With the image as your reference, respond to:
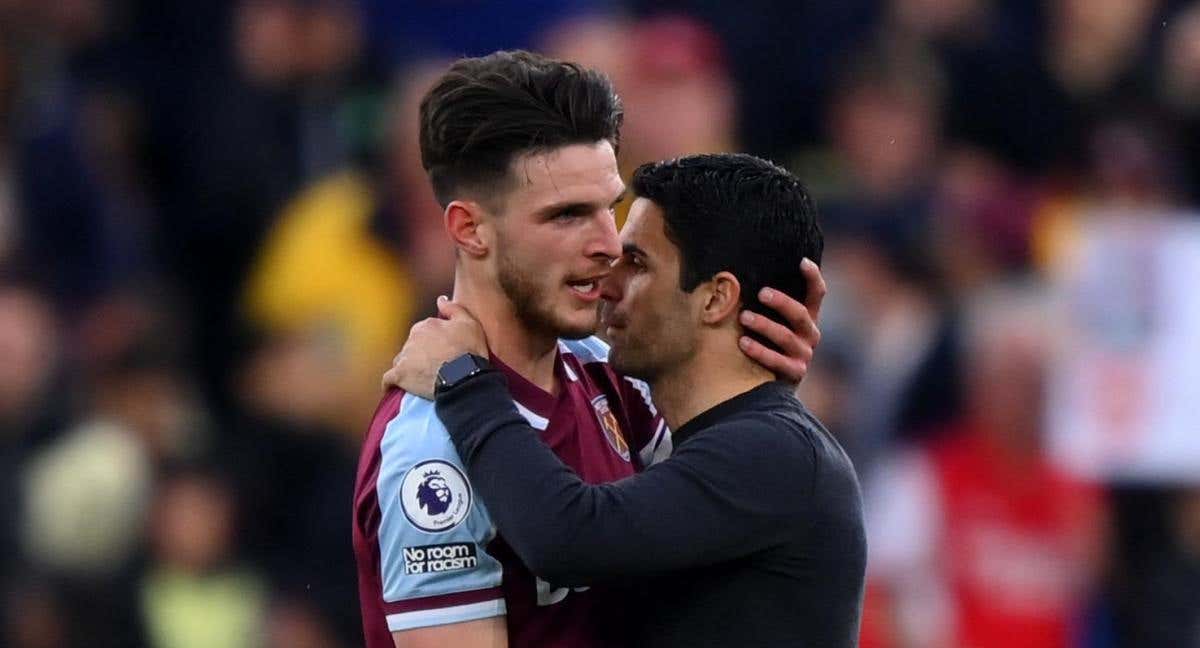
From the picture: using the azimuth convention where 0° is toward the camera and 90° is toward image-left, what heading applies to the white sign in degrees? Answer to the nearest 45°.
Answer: approximately 0°

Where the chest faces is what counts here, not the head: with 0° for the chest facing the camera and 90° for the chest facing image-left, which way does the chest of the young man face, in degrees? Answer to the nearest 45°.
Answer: approximately 315°

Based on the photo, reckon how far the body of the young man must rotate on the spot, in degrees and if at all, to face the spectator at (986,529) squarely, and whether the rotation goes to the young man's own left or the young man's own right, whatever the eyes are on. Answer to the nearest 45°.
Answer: approximately 90° to the young man's own left

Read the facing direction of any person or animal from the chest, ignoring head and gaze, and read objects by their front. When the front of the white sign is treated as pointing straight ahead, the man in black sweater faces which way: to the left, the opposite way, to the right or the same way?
to the right

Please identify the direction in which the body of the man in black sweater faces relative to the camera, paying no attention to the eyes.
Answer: to the viewer's left

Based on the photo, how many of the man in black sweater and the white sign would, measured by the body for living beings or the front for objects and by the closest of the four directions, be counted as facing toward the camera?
1

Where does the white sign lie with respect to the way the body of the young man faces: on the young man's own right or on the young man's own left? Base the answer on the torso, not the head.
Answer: on the young man's own left
